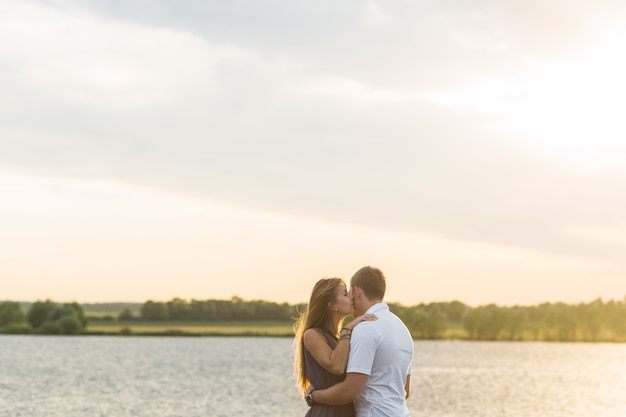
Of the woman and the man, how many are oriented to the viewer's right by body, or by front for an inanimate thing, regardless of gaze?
1

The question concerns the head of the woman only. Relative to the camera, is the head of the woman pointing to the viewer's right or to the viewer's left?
to the viewer's right

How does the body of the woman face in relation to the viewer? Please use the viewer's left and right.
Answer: facing to the right of the viewer

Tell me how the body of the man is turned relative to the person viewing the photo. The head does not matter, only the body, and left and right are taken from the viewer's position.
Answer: facing away from the viewer and to the left of the viewer
